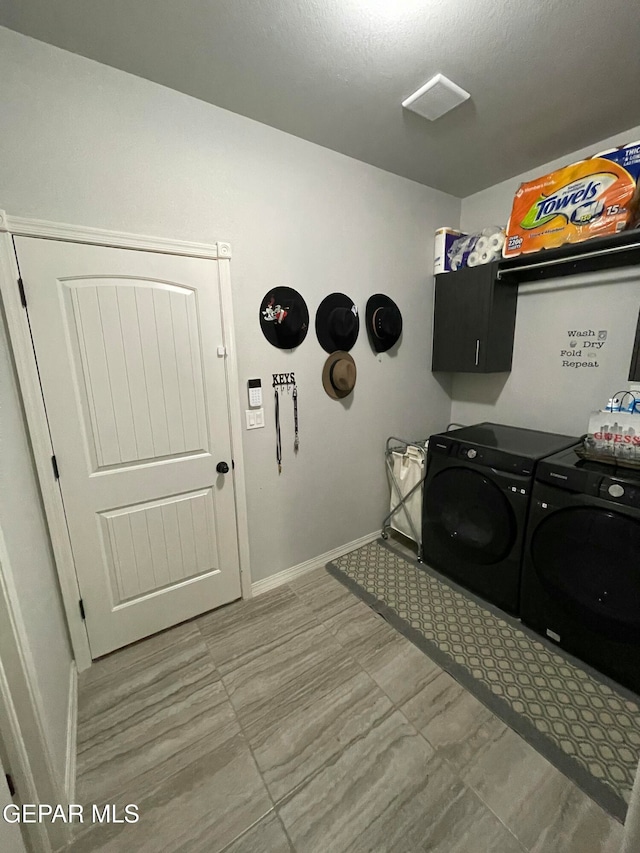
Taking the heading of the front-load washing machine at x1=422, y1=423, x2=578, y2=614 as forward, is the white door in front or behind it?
in front

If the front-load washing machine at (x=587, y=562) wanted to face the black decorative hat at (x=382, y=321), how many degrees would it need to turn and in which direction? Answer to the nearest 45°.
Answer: approximately 45° to its right

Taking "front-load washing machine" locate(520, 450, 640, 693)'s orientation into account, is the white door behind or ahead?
ahead

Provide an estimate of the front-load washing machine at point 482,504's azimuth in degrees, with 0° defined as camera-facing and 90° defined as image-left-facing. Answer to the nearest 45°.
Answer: approximately 45°

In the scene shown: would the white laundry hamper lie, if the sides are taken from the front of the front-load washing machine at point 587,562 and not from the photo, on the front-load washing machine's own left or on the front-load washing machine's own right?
on the front-load washing machine's own right

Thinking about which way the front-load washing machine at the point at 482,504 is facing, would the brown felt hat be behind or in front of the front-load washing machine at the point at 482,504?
in front

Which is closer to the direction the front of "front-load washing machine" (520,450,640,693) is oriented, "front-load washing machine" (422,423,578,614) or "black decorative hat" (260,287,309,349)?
the black decorative hat
